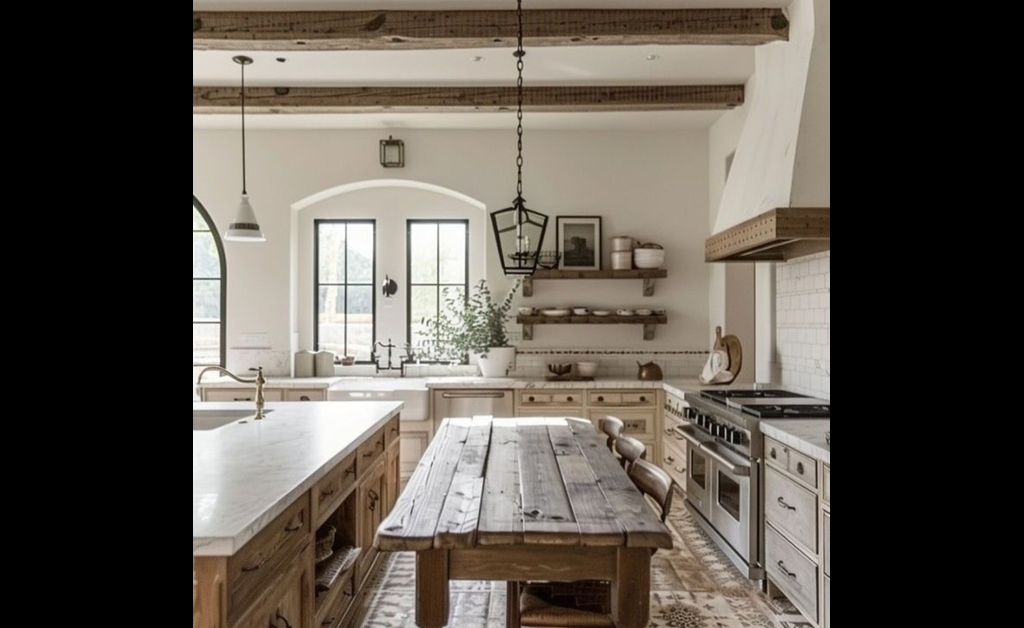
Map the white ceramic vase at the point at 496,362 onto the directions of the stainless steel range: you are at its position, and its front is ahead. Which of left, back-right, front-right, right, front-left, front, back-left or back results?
right

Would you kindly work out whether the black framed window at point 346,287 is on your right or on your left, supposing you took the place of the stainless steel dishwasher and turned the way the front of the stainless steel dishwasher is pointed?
on your right

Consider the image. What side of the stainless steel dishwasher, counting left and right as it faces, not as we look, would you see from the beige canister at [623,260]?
left

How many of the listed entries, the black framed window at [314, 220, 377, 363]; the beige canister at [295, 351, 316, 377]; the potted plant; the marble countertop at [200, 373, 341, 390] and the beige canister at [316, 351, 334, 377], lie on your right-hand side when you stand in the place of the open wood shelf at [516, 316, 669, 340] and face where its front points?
5

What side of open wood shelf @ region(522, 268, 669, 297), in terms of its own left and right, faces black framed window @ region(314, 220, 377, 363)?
right

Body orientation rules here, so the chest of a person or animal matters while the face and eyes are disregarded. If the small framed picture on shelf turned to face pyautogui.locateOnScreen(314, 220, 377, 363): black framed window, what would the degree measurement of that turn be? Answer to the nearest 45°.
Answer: approximately 90° to its right

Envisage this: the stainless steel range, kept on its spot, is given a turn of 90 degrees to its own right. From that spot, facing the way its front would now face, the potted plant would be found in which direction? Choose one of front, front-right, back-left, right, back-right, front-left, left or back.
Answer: front

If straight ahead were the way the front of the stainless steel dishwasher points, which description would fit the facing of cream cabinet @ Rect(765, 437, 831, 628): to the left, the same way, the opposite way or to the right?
to the right

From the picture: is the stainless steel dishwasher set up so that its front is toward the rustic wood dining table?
yes
